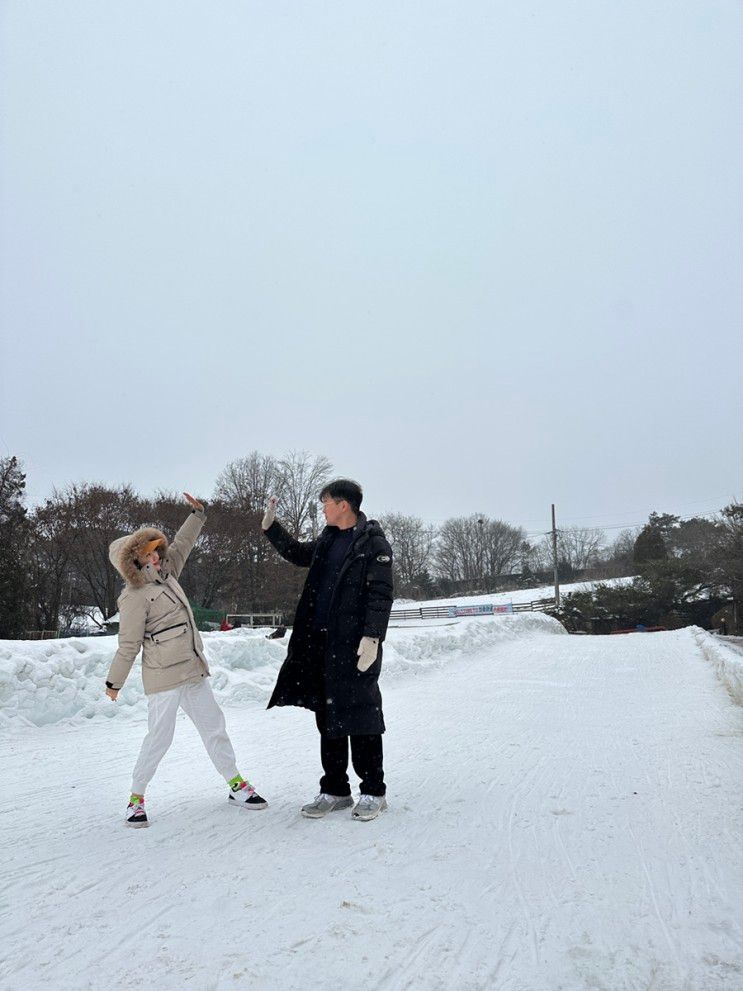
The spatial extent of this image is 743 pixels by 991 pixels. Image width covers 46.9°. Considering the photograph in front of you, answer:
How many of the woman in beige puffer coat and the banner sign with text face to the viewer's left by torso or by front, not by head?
0

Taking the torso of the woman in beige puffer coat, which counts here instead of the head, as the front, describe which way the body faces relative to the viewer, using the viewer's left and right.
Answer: facing the viewer and to the right of the viewer

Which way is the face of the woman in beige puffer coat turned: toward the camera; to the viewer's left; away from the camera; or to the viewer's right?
to the viewer's right

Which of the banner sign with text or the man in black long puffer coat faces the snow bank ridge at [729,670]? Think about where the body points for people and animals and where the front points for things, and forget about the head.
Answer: the banner sign with text

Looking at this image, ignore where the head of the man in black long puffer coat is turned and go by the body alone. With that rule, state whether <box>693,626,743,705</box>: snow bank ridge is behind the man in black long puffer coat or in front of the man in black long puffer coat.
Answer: behind

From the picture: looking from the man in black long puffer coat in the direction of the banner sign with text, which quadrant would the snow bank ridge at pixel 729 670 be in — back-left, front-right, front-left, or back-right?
front-right

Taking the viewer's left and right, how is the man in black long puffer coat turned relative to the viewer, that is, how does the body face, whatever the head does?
facing the viewer and to the left of the viewer

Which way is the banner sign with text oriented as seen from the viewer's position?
toward the camera

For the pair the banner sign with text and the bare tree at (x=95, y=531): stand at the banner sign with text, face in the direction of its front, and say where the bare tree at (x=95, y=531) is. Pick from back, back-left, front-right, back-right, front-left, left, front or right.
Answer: front-right

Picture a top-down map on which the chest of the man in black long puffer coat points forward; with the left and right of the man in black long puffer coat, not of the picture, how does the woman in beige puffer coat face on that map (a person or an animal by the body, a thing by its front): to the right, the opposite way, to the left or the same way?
to the left

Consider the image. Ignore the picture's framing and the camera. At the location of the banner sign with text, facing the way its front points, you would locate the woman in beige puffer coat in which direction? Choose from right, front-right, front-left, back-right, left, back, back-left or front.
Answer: front

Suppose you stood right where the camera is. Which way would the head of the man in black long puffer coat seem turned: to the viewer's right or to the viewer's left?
to the viewer's left

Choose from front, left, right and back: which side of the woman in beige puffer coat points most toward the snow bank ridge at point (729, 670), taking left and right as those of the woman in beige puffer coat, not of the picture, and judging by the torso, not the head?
left

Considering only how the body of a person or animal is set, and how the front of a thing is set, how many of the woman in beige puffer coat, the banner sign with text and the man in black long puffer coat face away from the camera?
0

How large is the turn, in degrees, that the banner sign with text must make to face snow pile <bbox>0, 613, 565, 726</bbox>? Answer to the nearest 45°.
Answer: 0° — it already faces it

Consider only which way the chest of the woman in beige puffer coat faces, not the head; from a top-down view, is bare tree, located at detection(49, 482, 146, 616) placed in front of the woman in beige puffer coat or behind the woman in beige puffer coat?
behind
